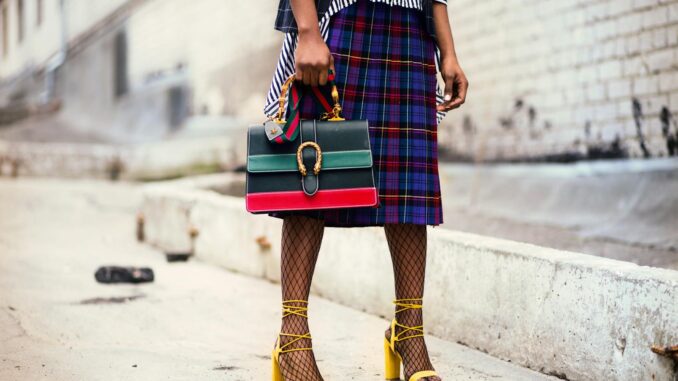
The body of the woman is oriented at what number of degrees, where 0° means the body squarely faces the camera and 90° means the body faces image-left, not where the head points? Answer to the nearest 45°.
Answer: approximately 315°
